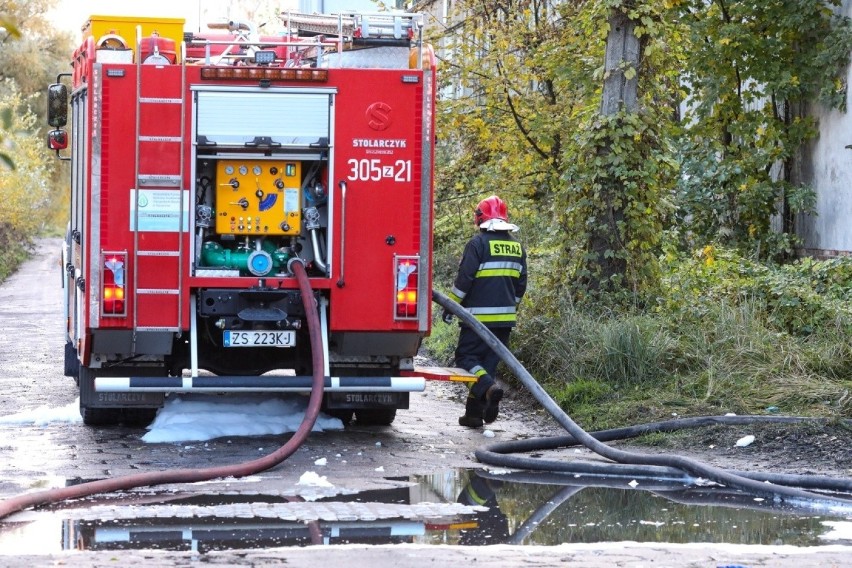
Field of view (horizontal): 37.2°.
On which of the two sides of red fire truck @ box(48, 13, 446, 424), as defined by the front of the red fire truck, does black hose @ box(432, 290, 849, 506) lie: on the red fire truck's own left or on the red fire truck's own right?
on the red fire truck's own right

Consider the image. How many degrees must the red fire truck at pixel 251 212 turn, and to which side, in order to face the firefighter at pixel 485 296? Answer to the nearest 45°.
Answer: approximately 90° to its right

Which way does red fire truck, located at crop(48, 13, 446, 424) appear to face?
away from the camera

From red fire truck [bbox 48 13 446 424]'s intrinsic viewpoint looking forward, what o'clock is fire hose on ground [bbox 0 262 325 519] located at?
The fire hose on ground is roughly at 6 o'clock from the red fire truck.

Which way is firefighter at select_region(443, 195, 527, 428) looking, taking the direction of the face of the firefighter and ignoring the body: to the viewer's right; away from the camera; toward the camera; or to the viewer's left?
away from the camera
